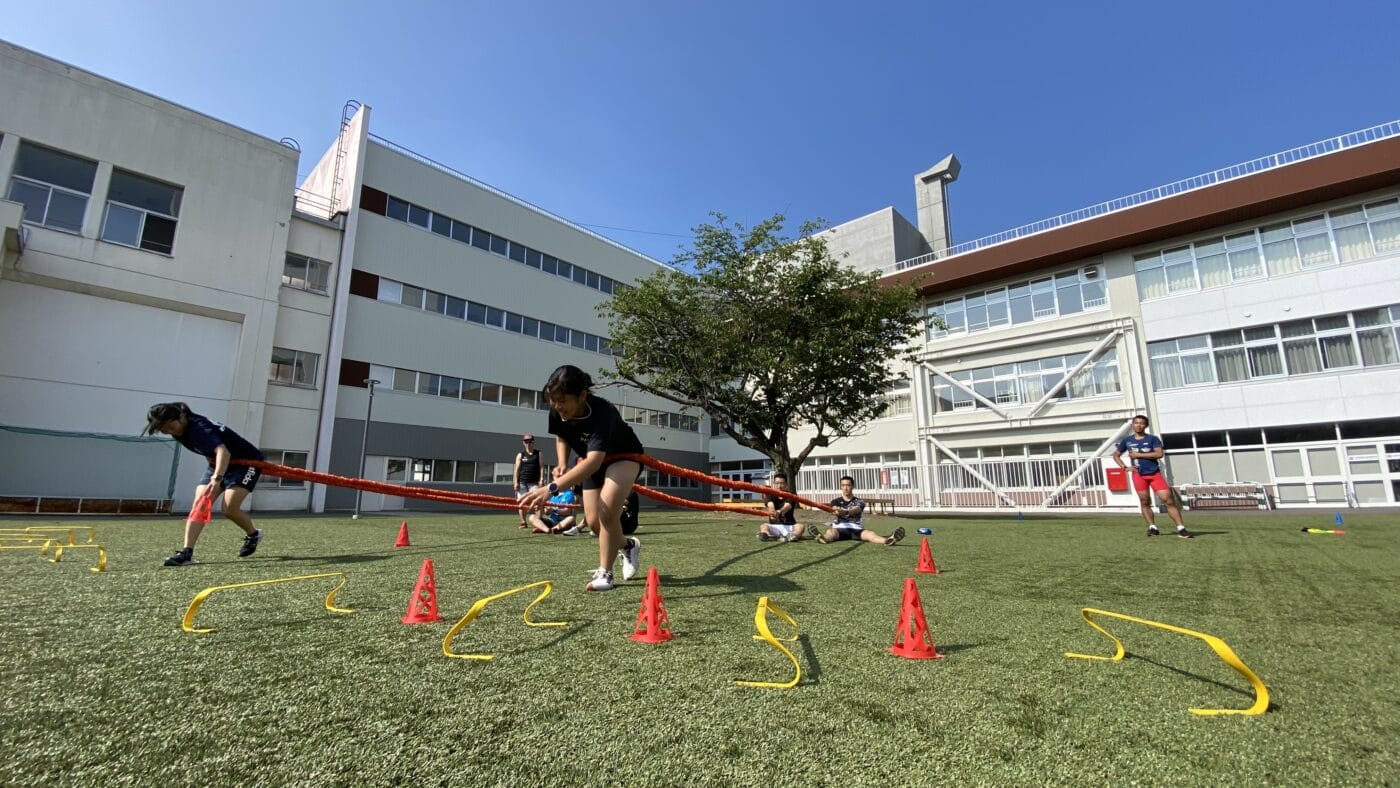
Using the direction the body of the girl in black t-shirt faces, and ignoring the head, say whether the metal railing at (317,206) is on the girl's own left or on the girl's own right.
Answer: on the girl's own right

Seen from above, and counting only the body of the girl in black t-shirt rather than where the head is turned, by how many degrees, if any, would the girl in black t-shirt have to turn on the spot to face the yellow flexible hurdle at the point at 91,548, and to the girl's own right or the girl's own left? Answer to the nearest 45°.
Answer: approximately 90° to the girl's own right

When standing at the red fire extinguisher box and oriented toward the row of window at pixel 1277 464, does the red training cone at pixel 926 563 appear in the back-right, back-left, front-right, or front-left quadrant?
back-right

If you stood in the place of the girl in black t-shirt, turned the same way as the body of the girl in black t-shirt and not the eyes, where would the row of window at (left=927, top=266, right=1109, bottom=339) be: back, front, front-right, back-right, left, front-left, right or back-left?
back

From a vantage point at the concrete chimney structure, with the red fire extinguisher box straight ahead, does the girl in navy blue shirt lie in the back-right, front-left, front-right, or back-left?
front-right

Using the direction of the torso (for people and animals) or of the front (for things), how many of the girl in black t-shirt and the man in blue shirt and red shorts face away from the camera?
0

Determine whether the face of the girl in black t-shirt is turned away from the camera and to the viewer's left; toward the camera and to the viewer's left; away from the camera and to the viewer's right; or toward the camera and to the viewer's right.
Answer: toward the camera and to the viewer's left

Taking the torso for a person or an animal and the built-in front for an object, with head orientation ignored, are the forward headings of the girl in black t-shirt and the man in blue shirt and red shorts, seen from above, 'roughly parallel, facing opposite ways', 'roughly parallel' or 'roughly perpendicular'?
roughly parallel

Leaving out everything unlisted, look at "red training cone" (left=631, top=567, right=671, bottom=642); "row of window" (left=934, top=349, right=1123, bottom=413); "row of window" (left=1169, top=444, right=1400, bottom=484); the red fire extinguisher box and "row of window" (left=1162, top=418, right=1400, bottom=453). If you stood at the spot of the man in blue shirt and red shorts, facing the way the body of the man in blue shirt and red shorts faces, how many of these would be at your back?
4

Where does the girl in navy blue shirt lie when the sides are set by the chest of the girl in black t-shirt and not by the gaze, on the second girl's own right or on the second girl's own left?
on the second girl's own right

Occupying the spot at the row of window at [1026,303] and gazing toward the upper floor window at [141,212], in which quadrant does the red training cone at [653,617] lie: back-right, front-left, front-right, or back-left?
front-left

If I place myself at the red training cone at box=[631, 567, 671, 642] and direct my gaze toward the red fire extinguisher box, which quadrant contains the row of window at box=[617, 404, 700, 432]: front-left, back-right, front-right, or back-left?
front-left

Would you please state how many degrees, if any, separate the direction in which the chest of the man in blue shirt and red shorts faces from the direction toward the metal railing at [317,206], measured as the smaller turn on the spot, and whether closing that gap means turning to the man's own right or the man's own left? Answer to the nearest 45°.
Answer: approximately 90° to the man's own right

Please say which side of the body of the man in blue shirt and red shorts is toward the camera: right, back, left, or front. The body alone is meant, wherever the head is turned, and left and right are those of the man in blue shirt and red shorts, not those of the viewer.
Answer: front

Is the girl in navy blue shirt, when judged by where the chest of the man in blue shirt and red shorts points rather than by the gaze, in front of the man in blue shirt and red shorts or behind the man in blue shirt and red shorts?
in front

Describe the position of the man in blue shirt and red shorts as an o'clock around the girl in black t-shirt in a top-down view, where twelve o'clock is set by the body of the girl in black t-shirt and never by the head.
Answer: The man in blue shirt and red shorts is roughly at 7 o'clock from the girl in black t-shirt.
